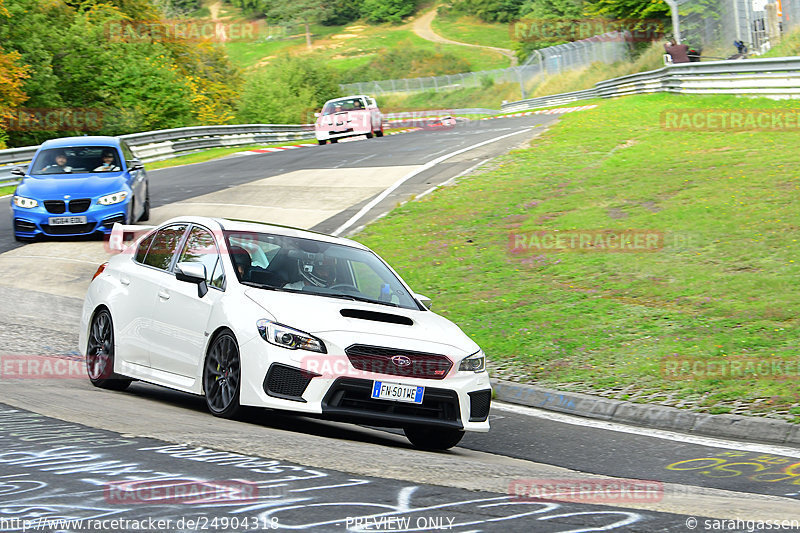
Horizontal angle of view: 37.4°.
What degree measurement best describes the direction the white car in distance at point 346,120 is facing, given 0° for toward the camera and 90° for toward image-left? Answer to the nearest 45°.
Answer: approximately 45°

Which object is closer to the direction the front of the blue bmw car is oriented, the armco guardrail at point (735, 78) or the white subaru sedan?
the white subaru sedan

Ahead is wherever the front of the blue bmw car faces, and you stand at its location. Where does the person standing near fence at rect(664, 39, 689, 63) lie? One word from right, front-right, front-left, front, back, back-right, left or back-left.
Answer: back-left

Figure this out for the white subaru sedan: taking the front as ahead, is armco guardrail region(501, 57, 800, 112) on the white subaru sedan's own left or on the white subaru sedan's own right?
on the white subaru sedan's own left

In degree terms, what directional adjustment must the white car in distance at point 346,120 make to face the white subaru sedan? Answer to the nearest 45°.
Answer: approximately 45° to its left

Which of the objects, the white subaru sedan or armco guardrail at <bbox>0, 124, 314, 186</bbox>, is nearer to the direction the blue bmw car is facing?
the white subaru sedan

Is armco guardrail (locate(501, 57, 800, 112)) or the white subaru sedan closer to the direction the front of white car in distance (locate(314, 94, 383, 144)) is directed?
the white subaru sedan

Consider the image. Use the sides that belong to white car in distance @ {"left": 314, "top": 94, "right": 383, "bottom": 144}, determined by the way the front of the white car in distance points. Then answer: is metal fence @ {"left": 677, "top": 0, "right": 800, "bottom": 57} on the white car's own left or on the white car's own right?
on the white car's own left

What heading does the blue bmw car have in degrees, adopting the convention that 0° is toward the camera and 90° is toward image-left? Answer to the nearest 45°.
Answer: approximately 0°
